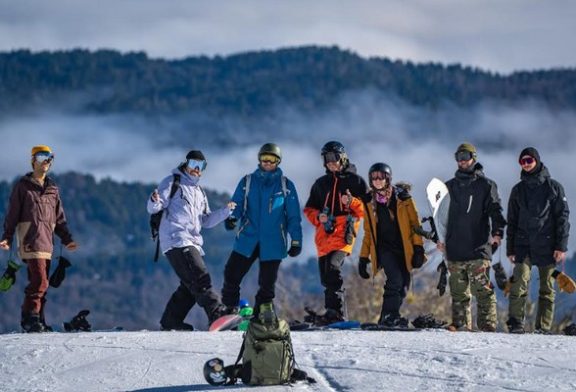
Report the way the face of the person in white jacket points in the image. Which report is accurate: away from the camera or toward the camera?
toward the camera

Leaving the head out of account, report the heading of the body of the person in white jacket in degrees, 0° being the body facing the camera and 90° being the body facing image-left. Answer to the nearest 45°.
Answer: approximately 315°

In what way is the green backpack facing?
toward the camera

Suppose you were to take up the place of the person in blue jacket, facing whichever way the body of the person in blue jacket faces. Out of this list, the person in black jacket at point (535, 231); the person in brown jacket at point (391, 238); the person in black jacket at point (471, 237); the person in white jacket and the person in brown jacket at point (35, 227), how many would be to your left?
3

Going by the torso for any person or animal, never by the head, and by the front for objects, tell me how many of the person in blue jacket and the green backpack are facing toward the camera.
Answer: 2

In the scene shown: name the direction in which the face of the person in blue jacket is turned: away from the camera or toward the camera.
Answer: toward the camera

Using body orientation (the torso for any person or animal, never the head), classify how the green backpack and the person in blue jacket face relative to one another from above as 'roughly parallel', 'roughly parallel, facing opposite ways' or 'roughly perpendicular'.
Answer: roughly parallel

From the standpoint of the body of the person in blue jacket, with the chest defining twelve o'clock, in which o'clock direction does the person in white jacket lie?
The person in white jacket is roughly at 3 o'clock from the person in blue jacket.

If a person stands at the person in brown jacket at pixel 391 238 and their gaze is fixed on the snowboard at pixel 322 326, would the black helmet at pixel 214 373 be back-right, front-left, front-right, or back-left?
front-left

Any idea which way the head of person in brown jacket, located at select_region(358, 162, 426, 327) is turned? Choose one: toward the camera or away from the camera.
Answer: toward the camera

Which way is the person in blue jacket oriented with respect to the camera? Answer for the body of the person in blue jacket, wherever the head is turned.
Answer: toward the camera
